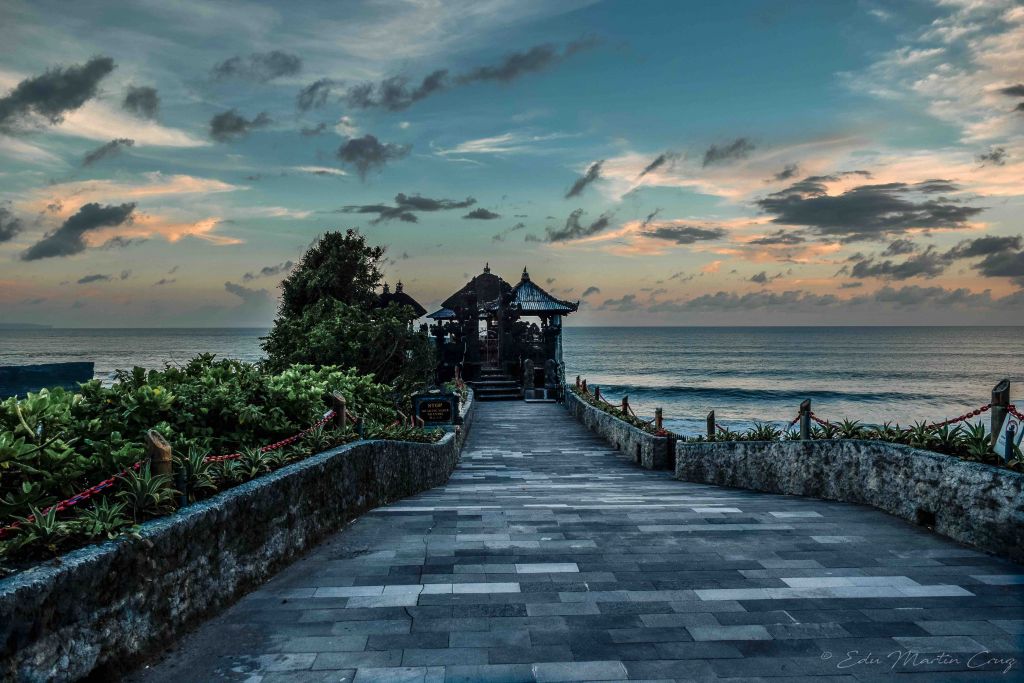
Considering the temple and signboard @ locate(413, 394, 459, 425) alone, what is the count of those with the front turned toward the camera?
2

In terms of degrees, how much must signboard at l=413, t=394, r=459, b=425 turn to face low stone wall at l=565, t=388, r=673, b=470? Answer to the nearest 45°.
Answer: approximately 90° to its left

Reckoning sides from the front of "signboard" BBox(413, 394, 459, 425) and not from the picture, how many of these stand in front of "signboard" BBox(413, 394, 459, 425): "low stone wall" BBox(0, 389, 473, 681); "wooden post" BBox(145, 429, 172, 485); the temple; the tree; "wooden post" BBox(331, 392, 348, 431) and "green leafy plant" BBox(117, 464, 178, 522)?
4

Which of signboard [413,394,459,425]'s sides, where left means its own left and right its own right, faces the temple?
back

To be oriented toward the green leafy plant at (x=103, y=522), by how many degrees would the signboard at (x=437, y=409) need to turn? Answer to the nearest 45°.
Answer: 0° — it already faces it
